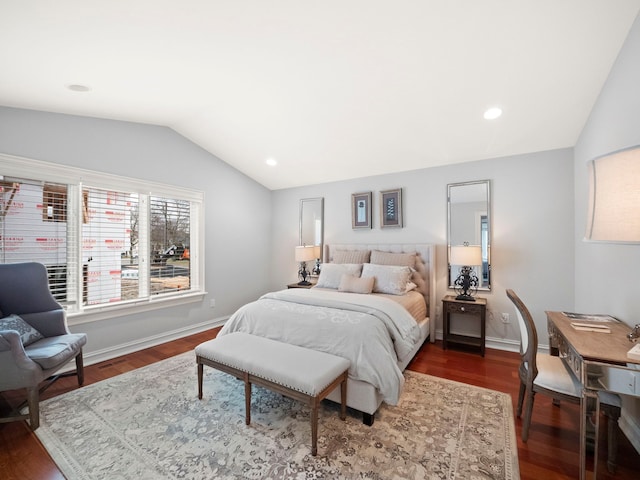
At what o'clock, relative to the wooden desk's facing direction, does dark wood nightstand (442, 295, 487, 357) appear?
The dark wood nightstand is roughly at 2 o'clock from the wooden desk.

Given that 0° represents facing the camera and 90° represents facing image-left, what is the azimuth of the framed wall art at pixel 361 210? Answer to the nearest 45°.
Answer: approximately 45°

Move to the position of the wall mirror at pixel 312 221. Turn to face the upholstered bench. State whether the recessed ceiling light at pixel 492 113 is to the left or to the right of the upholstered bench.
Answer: left

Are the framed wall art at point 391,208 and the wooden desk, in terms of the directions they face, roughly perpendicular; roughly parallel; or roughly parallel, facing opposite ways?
roughly perpendicular

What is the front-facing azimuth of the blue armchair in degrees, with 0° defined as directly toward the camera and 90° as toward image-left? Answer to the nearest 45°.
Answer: approximately 315°

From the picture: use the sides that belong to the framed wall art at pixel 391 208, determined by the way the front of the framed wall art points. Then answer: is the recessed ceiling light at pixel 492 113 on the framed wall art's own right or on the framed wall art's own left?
on the framed wall art's own left

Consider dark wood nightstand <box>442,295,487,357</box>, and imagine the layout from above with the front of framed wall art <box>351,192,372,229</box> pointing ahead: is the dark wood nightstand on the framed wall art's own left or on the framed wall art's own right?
on the framed wall art's own left

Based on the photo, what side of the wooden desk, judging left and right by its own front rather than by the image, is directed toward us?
left

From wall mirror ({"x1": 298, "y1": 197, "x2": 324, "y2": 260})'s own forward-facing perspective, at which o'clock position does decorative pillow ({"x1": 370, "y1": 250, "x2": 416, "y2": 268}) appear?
The decorative pillow is roughly at 9 o'clock from the wall mirror.

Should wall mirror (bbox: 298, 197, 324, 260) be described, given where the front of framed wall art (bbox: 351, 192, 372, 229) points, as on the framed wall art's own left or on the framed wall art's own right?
on the framed wall art's own right
